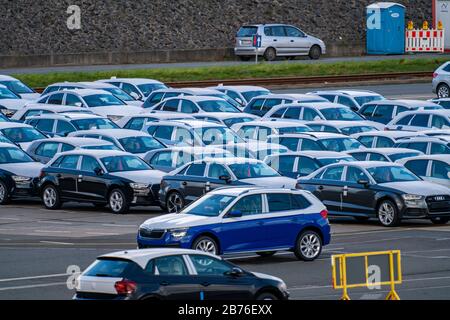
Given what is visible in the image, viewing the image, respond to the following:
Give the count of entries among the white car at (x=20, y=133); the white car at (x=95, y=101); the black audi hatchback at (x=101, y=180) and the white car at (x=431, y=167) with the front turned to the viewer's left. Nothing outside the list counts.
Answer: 0

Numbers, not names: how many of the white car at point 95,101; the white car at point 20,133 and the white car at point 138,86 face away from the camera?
0

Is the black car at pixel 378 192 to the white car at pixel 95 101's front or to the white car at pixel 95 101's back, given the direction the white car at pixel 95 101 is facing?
to the front

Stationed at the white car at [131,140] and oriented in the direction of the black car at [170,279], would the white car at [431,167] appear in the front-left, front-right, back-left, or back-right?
front-left

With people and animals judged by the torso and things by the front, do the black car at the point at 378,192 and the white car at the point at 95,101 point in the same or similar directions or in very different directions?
same or similar directions

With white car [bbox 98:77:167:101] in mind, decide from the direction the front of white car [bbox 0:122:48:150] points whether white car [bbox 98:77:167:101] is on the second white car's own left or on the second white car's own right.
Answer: on the second white car's own left

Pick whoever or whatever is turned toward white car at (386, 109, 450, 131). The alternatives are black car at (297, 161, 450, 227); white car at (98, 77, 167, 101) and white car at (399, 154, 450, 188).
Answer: white car at (98, 77, 167, 101)

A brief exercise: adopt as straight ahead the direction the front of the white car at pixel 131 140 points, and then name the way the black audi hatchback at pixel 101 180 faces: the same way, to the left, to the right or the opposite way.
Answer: the same way

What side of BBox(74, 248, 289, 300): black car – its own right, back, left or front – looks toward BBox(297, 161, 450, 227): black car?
front

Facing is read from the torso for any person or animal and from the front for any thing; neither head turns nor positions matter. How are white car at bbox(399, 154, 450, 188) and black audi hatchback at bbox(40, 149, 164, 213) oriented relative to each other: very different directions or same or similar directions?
same or similar directions

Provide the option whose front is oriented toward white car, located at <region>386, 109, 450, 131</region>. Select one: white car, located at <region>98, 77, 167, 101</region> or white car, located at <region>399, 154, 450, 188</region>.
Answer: white car, located at <region>98, 77, 167, 101</region>

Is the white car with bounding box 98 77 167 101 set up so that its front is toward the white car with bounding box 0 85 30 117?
no

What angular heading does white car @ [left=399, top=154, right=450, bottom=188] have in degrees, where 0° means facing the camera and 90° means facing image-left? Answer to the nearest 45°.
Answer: approximately 315°

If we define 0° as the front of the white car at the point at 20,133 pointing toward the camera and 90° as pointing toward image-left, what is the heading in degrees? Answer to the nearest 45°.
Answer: approximately 315°

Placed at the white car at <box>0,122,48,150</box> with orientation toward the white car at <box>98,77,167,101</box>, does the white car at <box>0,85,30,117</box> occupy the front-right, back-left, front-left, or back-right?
front-left

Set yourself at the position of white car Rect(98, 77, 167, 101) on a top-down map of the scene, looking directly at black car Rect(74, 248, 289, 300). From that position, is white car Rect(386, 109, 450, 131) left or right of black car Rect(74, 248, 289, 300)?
left
